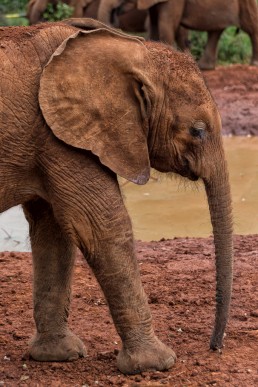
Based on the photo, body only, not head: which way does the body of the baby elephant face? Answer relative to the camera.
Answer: to the viewer's right

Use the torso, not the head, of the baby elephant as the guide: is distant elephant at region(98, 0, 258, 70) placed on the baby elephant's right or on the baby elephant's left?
on the baby elephant's left
